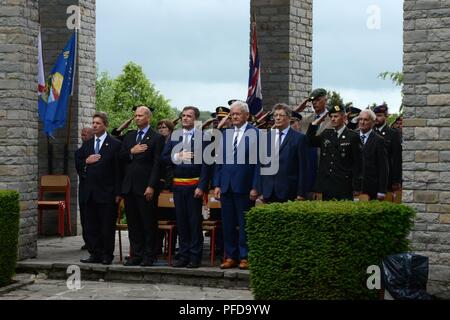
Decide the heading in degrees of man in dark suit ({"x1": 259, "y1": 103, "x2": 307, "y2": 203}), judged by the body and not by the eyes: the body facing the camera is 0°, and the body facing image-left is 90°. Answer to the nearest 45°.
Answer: approximately 45°

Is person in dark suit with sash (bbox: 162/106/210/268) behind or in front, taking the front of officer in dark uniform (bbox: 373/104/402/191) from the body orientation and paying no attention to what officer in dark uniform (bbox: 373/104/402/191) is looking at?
in front

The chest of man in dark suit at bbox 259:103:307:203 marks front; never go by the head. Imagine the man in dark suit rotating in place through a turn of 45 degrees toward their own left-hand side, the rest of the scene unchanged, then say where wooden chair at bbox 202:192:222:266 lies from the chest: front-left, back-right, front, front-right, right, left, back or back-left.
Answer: back-right

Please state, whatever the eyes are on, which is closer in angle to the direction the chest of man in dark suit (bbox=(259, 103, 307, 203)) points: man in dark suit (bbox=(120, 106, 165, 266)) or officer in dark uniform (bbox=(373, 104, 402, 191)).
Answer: the man in dark suit

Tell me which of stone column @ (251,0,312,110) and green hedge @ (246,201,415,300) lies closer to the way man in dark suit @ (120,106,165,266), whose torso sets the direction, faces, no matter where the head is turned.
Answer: the green hedge

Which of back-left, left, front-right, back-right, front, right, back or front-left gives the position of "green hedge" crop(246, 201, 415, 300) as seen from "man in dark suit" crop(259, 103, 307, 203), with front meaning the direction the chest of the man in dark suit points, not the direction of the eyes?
front-left

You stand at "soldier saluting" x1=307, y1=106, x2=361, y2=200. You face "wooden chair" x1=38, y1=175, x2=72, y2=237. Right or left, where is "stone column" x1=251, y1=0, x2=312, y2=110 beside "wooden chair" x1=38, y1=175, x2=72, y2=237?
right

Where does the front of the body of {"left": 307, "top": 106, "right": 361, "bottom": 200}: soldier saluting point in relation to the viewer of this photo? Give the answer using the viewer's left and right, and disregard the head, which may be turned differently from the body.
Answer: facing the viewer and to the left of the viewer

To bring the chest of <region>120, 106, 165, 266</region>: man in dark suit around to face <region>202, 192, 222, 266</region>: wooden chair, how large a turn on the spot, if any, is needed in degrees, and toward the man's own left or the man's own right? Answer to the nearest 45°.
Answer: approximately 135° to the man's own left

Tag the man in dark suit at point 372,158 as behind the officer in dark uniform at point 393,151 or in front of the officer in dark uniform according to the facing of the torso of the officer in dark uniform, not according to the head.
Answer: in front

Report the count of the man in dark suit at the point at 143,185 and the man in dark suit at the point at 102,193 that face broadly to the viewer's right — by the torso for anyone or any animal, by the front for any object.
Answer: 0

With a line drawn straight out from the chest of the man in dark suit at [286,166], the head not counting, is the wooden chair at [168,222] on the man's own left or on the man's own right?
on the man's own right
